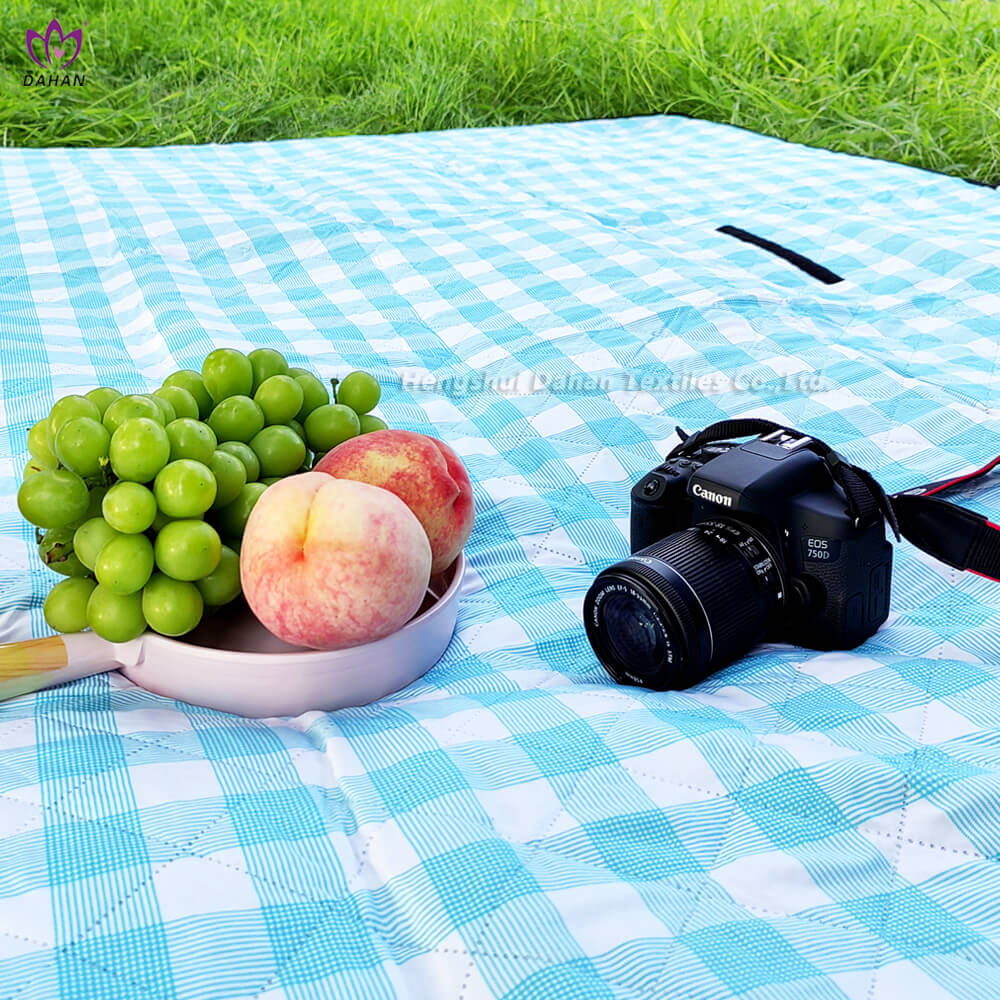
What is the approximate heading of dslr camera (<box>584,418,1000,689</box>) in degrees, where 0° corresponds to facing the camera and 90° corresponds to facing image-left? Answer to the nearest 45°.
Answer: approximately 45°
